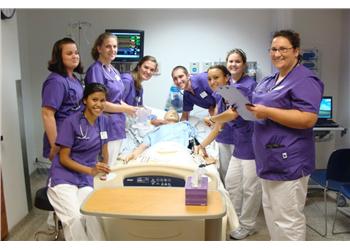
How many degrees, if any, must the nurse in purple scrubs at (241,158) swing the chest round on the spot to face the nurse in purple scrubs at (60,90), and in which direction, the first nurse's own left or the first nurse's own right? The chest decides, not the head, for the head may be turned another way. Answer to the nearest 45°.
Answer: approximately 45° to the first nurse's own right

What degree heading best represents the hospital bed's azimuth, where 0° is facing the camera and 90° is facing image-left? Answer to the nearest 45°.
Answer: approximately 0°

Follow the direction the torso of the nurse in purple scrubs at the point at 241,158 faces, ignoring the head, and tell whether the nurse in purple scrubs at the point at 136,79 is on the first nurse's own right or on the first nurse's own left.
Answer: on the first nurse's own right

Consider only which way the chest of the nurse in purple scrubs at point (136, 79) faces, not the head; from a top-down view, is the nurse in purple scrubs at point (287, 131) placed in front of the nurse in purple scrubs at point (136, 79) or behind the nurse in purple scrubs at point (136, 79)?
in front

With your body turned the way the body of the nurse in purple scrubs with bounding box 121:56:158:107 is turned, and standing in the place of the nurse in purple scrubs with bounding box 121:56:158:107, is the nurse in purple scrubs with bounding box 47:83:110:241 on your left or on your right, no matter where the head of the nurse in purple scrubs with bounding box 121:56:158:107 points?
on your right

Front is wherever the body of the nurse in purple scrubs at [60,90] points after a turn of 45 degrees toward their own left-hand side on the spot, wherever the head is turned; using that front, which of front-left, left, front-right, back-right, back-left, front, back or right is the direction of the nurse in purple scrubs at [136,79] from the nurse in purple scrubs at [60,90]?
front-left

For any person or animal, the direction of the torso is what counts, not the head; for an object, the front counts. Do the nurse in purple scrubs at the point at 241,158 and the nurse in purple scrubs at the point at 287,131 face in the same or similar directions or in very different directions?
same or similar directions

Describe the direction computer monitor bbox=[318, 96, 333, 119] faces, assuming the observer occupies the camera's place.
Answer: facing the viewer and to the left of the viewer

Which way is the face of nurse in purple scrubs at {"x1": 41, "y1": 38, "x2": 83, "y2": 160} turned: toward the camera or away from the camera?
toward the camera

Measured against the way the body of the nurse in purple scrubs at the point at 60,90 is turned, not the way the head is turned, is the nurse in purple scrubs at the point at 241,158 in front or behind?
in front

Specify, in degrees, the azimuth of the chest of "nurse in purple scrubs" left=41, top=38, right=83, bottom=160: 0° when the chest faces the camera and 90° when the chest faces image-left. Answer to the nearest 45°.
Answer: approximately 315°

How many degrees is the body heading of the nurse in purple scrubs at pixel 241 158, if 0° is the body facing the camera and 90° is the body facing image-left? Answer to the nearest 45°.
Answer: approximately 45°
